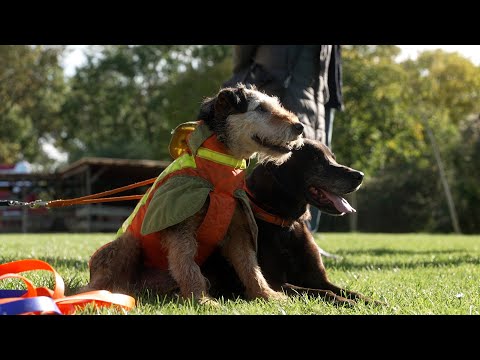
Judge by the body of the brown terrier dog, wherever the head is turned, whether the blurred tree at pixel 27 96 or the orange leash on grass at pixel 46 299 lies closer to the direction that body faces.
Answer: the orange leash on grass

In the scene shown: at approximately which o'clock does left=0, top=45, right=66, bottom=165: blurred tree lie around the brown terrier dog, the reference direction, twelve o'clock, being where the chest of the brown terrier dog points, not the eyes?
The blurred tree is roughly at 7 o'clock from the brown terrier dog.

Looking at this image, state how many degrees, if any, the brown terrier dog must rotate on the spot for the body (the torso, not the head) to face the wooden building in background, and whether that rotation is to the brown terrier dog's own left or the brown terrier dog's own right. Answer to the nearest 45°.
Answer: approximately 135° to the brown terrier dog's own left

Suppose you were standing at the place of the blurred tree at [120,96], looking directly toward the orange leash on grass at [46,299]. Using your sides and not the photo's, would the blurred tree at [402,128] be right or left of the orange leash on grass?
left

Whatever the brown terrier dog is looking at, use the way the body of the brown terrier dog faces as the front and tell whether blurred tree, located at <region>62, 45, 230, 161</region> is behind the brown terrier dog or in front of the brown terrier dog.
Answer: behind

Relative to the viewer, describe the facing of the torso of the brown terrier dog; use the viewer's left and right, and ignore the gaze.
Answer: facing the viewer and to the right of the viewer

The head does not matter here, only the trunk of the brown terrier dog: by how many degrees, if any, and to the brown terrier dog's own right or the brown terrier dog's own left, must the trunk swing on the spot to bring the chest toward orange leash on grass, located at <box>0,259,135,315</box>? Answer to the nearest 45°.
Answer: approximately 90° to the brown terrier dog's own right
